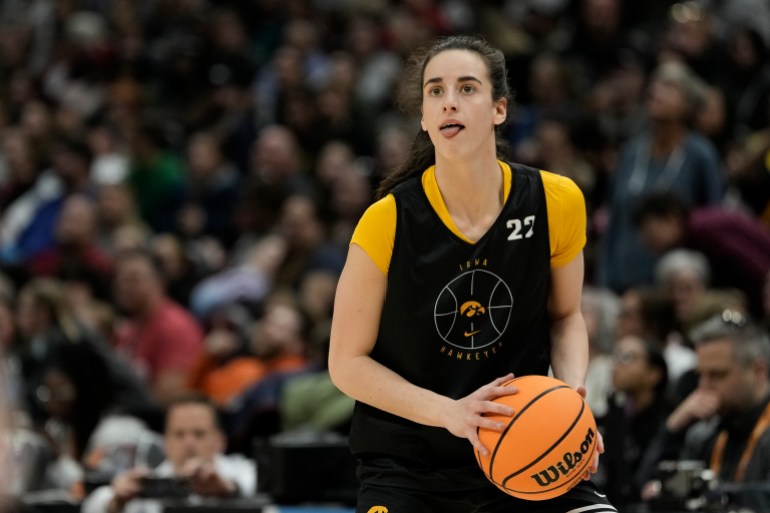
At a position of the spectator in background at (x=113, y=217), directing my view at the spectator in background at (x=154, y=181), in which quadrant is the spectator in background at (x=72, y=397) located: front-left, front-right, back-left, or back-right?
back-right

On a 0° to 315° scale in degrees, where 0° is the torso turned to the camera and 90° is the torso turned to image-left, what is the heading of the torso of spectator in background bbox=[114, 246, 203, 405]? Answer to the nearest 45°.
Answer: approximately 45°

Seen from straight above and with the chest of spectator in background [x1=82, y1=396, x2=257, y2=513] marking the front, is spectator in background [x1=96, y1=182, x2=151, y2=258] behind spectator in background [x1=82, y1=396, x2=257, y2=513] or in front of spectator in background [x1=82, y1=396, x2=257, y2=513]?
behind

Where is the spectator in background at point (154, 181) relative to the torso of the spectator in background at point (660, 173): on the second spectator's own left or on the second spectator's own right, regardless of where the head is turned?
on the second spectator's own right

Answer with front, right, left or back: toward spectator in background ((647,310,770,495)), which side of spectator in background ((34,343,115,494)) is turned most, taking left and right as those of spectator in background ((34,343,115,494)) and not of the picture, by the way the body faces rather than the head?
left

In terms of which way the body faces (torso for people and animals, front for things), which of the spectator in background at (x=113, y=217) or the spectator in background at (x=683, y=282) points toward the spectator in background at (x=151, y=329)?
the spectator in background at (x=113, y=217)

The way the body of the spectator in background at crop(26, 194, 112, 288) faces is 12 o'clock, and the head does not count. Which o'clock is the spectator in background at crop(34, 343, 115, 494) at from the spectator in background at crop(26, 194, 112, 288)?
the spectator in background at crop(34, 343, 115, 494) is roughly at 12 o'clock from the spectator in background at crop(26, 194, 112, 288).

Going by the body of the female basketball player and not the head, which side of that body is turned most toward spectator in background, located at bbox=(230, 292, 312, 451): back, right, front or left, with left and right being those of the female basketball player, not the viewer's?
back
